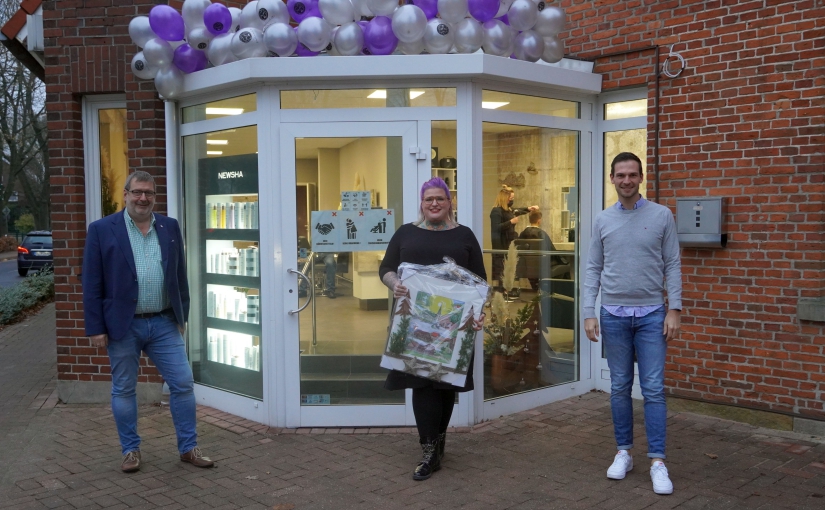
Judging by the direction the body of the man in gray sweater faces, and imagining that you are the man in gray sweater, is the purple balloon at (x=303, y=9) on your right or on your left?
on your right

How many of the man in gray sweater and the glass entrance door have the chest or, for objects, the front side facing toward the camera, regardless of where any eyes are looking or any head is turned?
2

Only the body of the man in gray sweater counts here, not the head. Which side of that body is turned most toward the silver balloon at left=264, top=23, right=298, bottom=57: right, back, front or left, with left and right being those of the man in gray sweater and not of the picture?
right

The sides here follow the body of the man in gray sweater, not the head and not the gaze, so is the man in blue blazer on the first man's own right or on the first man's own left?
on the first man's own right

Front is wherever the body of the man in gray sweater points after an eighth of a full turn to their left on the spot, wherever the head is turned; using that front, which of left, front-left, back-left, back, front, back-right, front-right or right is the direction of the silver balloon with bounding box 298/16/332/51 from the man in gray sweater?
back-right

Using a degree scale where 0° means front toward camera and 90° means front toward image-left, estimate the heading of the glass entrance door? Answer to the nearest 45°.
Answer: approximately 0°

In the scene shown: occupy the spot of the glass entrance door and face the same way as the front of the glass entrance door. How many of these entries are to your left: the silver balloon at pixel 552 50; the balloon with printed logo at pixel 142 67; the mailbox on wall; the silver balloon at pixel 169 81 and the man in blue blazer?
2

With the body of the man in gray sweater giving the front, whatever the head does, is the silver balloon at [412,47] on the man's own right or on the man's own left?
on the man's own right

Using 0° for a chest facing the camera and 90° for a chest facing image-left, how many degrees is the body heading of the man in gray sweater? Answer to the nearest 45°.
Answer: approximately 0°
